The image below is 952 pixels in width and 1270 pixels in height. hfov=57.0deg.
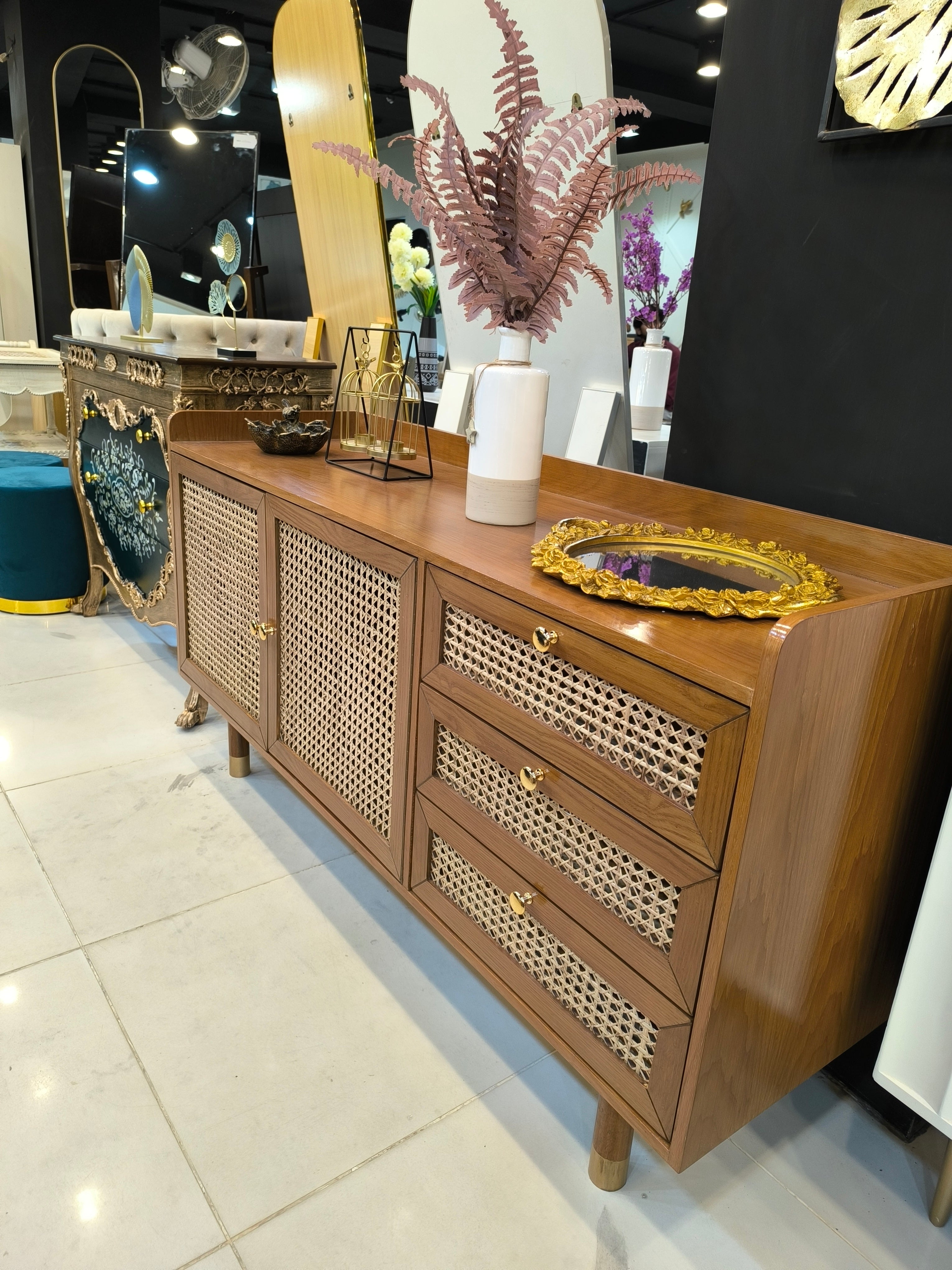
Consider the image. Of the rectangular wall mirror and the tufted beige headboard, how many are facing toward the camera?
2

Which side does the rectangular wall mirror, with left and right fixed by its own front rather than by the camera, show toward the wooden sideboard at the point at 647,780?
front

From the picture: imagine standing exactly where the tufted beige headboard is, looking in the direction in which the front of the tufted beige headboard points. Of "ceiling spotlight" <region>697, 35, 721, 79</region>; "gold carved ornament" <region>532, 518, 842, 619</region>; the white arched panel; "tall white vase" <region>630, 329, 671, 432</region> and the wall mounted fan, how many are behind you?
1

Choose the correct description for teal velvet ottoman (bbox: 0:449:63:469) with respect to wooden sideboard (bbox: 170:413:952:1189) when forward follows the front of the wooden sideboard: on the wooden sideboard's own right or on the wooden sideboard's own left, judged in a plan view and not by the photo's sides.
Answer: on the wooden sideboard's own right

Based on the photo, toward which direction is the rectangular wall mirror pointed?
toward the camera

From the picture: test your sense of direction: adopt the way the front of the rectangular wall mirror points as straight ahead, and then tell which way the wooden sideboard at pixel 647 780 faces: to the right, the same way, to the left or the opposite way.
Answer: to the right

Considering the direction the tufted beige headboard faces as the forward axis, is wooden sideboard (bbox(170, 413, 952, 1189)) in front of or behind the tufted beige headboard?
in front

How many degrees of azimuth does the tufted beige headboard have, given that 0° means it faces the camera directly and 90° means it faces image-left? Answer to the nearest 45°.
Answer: approximately 0°

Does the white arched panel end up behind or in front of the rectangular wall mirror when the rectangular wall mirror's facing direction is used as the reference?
in front

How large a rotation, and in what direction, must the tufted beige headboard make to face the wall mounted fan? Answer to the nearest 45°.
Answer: approximately 180°
